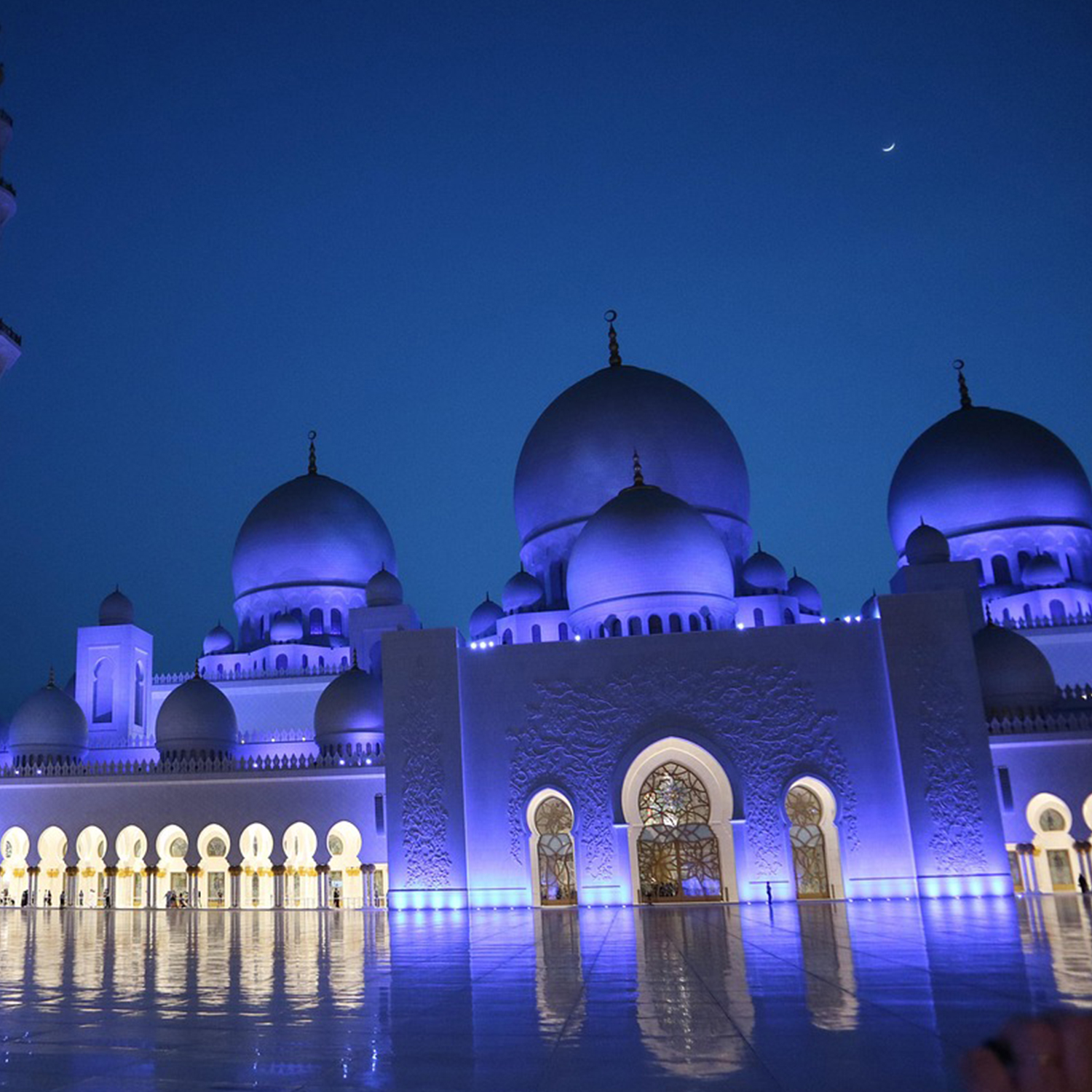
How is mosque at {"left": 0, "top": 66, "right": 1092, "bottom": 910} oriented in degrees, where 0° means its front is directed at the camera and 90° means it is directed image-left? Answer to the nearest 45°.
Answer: approximately 0°

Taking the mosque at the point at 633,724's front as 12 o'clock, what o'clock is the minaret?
The minaret is roughly at 2 o'clock from the mosque.
